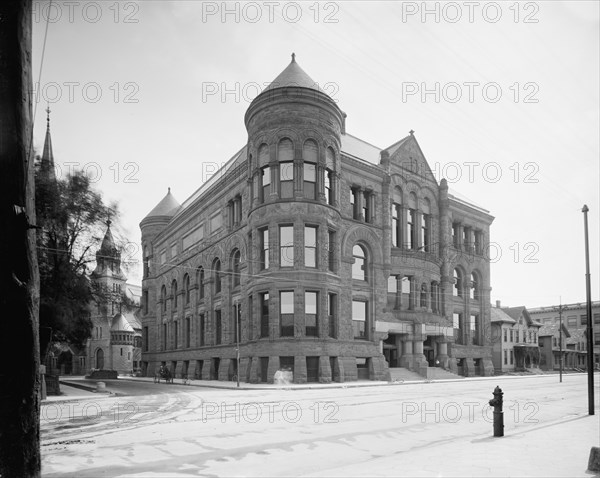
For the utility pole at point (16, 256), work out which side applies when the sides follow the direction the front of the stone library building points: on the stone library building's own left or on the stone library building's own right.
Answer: on the stone library building's own right

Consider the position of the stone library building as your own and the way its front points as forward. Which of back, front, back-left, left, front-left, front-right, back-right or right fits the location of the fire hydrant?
front-right

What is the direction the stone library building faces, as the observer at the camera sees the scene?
facing the viewer and to the right of the viewer
